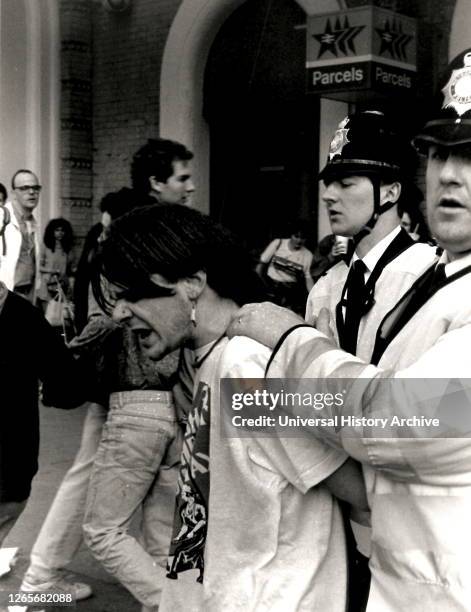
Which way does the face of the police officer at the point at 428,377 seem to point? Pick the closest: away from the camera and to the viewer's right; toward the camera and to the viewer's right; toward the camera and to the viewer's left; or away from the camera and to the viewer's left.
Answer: toward the camera and to the viewer's left

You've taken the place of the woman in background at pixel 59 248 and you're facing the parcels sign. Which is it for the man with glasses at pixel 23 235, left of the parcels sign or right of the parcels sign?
right

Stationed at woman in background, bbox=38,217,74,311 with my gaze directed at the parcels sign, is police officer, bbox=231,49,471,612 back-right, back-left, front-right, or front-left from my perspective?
front-right

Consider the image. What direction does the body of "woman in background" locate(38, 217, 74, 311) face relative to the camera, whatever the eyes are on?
toward the camera

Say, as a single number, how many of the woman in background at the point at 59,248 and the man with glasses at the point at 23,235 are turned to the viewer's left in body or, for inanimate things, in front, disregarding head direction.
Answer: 0

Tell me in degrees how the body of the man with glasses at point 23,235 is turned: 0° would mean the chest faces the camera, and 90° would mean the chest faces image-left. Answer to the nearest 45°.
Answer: approximately 315°

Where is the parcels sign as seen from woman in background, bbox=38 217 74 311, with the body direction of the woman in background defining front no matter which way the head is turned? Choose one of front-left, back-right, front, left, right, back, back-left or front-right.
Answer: front-left

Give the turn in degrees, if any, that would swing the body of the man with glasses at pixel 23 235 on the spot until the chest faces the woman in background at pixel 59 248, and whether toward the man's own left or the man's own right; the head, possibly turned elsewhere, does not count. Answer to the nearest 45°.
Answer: approximately 135° to the man's own left

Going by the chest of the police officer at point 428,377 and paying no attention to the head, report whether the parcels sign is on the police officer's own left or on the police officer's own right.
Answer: on the police officer's own right

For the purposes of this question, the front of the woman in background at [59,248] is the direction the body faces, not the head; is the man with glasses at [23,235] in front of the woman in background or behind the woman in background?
in front

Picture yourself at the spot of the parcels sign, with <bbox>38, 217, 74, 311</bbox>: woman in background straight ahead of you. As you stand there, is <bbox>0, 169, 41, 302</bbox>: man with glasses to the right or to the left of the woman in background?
left

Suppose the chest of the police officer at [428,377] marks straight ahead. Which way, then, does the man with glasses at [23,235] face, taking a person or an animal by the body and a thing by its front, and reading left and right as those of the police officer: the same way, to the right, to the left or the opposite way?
to the left

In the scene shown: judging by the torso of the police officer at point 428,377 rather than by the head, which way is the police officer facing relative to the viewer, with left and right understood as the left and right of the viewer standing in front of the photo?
facing the viewer and to the left of the viewer

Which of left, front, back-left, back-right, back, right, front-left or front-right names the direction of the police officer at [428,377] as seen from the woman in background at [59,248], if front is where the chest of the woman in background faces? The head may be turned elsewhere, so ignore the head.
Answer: front
